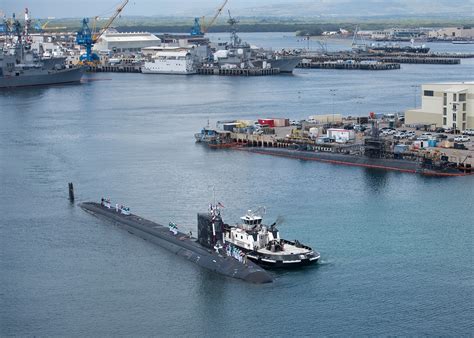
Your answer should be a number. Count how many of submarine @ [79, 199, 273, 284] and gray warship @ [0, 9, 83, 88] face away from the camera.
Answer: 0

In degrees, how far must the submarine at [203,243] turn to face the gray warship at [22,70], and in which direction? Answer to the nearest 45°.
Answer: approximately 135° to its left

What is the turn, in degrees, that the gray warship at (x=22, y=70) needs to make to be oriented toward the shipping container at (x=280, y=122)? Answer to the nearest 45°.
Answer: approximately 90° to its right

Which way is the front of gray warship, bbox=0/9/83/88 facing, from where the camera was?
facing to the right of the viewer

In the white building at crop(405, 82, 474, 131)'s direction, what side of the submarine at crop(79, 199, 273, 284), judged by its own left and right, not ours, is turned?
left

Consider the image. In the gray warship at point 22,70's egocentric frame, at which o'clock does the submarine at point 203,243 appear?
The submarine is roughly at 3 o'clock from the gray warship.

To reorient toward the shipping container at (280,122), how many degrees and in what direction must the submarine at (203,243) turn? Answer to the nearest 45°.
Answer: approximately 135° to its left

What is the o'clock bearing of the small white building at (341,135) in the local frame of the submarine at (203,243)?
The small white building is roughly at 8 o'clock from the submarine.
